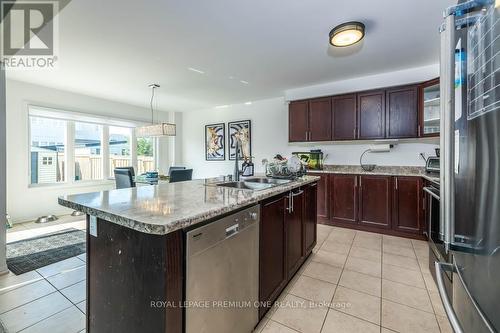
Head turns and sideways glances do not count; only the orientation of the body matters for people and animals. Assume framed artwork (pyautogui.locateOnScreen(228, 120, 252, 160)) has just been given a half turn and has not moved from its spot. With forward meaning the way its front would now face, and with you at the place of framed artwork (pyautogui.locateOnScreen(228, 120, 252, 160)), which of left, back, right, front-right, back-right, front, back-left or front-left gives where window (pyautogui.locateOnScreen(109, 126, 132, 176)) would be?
back-left

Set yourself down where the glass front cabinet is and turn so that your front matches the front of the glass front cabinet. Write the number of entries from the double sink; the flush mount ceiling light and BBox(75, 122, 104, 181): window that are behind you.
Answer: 0

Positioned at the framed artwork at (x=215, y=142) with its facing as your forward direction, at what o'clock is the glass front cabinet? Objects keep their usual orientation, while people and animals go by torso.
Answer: The glass front cabinet is roughly at 9 o'clock from the framed artwork.

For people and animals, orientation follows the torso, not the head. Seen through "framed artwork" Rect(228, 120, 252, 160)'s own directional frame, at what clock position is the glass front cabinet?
The glass front cabinet is roughly at 9 o'clock from the framed artwork.

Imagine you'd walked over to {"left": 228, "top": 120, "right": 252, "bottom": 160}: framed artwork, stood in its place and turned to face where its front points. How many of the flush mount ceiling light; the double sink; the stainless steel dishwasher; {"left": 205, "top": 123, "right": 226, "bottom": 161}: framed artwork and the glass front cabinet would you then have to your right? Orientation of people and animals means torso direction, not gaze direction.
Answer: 1

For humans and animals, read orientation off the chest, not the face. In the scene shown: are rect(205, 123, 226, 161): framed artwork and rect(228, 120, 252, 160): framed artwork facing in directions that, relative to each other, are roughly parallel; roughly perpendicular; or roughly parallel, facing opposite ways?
roughly parallel

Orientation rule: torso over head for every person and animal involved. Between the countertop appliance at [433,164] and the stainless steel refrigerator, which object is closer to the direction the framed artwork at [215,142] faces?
the stainless steel refrigerator

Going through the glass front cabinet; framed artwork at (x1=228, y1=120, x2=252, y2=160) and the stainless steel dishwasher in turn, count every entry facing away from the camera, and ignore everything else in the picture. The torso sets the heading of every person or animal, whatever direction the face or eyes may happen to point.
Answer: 0

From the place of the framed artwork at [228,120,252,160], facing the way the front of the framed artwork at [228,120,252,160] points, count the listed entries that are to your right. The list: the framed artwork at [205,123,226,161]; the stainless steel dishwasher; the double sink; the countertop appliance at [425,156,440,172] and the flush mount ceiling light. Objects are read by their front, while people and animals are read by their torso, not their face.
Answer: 1

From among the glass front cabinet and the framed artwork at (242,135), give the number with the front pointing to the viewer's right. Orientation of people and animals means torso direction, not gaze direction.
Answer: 0

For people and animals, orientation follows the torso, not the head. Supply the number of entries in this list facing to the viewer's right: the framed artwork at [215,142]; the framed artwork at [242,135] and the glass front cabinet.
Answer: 0

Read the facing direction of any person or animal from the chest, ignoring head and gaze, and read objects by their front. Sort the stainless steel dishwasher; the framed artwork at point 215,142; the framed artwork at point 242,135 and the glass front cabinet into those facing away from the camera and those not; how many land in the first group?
0

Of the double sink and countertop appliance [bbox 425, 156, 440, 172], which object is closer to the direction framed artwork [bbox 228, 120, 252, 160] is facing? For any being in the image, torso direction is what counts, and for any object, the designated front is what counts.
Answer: the double sink

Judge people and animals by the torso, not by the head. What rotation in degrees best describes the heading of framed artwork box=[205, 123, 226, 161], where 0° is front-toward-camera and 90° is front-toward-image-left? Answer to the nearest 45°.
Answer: approximately 45°

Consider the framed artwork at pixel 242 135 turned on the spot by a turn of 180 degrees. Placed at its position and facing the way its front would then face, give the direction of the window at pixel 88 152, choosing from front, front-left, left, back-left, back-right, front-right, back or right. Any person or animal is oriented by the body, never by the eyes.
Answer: back-left

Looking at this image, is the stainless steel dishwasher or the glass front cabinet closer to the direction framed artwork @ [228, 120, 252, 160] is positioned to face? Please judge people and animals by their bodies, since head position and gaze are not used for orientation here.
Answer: the stainless steel dishwasher

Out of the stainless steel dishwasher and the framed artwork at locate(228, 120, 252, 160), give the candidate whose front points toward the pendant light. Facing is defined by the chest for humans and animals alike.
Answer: the framed artwork

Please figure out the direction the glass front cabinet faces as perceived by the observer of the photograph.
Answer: facing the viewer and to the left of the viewer

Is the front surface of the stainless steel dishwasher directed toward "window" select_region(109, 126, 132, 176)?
no

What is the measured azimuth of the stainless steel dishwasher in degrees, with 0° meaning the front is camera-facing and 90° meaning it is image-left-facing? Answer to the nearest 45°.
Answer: approximately 315°

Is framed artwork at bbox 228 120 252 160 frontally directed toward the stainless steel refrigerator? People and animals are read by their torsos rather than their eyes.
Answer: no
